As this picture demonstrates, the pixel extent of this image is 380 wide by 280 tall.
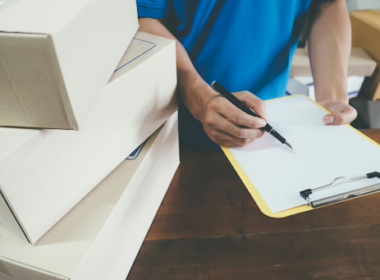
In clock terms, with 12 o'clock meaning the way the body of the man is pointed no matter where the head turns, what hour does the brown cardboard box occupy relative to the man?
The brown cardboard box is roughly at 7 o'clock from the man.

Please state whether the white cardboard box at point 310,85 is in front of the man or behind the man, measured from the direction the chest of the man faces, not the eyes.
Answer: behind

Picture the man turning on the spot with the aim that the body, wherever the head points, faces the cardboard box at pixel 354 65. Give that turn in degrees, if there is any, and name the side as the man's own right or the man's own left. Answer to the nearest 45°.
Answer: approximately 135° to the man's own left

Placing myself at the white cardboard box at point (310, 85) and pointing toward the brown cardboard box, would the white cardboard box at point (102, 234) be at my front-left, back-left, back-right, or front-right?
back-right

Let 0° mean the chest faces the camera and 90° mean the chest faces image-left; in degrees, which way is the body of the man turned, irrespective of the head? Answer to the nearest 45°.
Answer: approximately 0°
